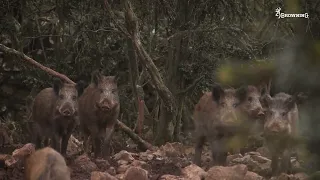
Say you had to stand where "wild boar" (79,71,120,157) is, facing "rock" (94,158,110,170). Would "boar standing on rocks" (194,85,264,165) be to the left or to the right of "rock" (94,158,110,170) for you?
left

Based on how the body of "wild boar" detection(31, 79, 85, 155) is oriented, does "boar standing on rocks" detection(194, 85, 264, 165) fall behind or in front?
in front

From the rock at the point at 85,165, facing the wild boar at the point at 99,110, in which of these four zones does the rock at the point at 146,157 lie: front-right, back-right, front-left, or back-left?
front-right

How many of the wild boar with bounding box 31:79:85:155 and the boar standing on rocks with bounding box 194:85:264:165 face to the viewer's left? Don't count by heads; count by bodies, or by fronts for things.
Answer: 0

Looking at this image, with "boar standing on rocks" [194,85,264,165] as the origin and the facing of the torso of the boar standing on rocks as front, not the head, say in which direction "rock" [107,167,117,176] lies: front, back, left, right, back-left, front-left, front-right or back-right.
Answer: right

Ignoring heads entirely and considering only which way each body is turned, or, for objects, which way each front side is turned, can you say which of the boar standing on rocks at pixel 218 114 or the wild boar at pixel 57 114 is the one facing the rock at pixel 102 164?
the wild boar

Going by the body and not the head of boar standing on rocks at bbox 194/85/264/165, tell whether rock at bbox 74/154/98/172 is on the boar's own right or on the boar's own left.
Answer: on the boar's own right

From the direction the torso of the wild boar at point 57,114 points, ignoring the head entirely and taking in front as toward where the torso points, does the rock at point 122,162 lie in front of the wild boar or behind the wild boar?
in front

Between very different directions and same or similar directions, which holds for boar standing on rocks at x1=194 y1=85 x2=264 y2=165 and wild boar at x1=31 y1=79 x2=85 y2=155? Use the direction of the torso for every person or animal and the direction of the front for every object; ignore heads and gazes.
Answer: same or similar directions

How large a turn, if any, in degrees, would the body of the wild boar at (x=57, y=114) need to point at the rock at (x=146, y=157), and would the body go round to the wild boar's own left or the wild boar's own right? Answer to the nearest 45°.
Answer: approximately 45° to the wild boar's own left

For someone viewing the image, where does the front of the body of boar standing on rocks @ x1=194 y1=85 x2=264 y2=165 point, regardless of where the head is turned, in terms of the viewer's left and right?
facing the viewer and to the right of the viewer

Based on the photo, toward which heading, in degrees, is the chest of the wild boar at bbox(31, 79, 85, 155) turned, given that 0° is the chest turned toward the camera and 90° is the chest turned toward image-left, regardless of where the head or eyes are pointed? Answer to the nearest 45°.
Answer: approximately 315°

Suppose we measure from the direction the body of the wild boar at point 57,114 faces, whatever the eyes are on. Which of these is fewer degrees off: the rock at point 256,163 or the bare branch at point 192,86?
the rock
